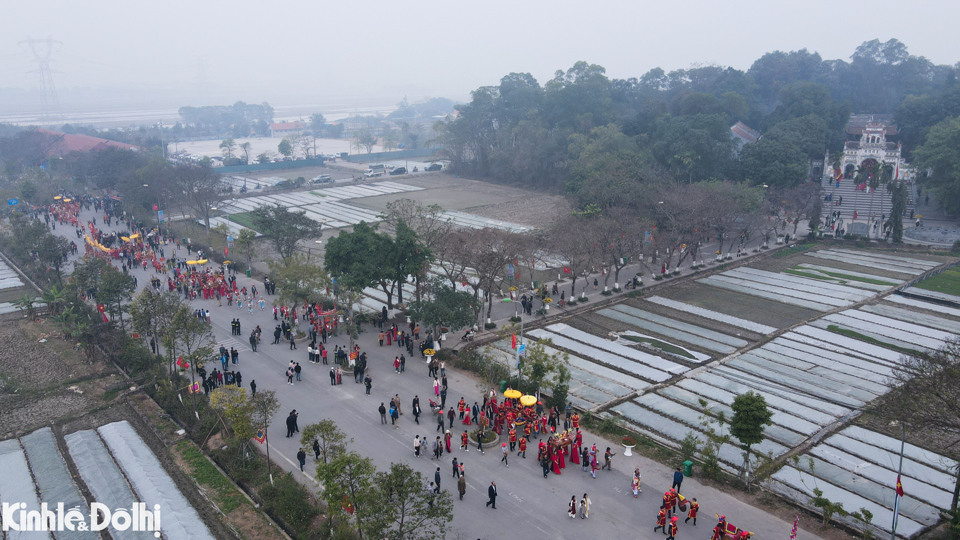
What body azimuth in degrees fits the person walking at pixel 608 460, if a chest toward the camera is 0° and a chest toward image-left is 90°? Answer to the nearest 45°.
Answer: approximately 315°

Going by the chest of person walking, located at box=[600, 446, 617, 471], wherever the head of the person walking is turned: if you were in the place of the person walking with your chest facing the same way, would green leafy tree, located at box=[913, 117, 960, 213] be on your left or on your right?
on your left

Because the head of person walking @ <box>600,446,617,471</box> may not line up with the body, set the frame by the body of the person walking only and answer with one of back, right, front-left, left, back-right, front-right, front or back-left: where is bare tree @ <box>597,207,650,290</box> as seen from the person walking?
back-left

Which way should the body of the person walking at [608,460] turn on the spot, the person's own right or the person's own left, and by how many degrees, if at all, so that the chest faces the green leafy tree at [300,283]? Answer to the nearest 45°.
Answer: approximately 180°

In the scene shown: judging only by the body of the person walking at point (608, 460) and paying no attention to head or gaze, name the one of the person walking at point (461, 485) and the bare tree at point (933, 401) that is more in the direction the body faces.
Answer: the bare tree

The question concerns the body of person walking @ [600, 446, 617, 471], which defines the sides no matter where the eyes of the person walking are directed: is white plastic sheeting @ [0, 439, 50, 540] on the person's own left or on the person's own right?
on the person's own right

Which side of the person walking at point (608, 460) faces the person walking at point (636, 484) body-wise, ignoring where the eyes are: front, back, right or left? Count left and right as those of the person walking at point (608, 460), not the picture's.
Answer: front

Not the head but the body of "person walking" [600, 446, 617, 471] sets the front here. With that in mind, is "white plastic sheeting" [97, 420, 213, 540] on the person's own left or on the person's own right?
on the person's own right
